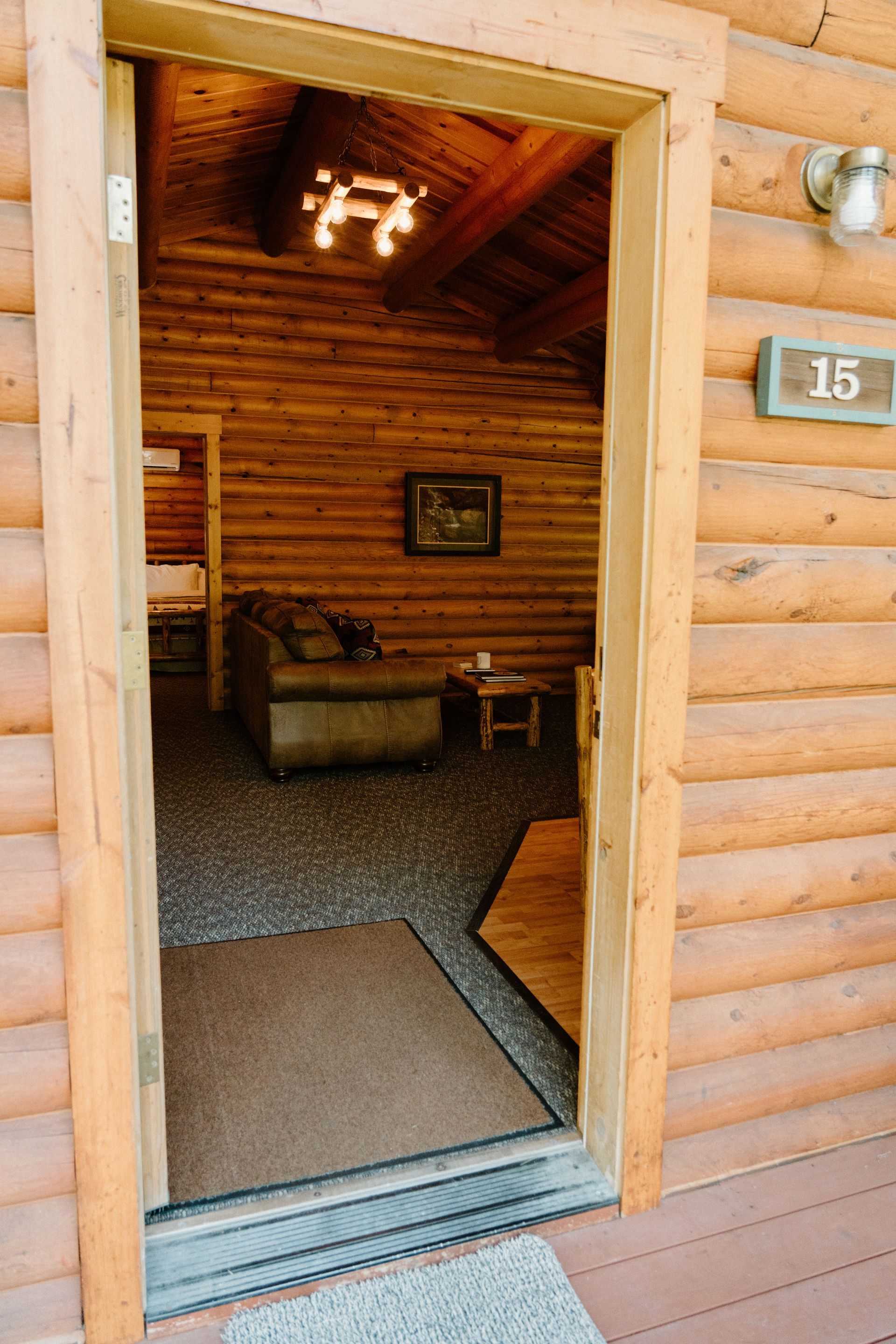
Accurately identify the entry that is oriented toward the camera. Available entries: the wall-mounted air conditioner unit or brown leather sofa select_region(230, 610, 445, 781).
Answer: the wall-mounted air conditioner unit

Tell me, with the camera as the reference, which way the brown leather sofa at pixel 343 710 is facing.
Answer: facing to the right of the viewer

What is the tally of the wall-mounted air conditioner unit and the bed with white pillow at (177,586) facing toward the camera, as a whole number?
2

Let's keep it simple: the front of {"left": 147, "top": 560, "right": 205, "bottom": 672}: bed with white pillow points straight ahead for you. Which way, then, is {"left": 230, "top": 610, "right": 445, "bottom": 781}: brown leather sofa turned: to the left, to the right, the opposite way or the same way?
to the left

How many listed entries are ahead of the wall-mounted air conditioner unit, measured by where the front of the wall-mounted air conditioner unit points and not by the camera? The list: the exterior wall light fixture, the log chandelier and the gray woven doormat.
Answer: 3

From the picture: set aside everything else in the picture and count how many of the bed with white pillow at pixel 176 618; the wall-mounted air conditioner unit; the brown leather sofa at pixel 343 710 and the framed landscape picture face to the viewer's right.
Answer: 1

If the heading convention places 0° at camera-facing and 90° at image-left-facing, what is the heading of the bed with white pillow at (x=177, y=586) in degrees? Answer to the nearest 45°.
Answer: approximately 0°

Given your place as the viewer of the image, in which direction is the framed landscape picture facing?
facing the viewer

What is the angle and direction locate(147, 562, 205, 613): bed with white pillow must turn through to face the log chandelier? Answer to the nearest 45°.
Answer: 0° — it already faces it

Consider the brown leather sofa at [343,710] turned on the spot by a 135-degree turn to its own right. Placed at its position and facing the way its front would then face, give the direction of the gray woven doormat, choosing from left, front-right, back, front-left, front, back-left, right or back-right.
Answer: front-left

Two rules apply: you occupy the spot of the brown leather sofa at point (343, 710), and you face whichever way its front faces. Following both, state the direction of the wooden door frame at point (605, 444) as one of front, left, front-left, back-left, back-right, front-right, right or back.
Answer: right

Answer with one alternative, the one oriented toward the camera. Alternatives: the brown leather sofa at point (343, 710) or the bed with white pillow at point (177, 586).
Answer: the bed with white pillow

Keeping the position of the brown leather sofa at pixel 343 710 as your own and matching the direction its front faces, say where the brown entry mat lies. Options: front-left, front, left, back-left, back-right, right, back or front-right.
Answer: right

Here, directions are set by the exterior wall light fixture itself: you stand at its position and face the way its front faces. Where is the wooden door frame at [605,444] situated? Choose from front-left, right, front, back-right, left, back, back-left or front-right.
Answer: right

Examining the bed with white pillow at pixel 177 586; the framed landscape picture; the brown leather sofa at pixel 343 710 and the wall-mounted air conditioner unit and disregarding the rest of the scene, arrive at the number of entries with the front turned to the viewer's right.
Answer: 1
